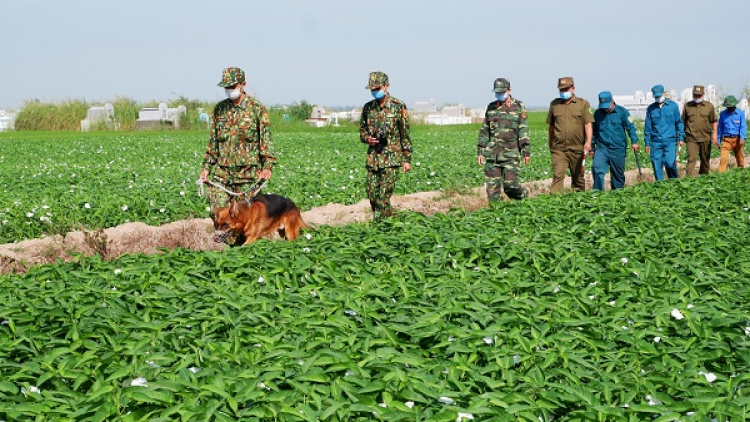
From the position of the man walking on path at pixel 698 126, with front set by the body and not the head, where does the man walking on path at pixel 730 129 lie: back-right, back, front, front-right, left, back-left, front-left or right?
back-left

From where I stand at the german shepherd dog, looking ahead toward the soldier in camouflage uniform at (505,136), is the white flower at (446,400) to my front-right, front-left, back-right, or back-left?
back-right

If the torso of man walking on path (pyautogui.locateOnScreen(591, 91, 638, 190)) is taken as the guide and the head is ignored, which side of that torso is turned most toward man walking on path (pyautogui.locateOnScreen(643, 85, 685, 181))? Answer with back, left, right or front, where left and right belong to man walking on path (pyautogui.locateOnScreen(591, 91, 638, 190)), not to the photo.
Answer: back

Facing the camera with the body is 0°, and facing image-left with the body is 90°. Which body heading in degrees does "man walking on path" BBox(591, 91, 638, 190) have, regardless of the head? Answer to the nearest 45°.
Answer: approximately 45°

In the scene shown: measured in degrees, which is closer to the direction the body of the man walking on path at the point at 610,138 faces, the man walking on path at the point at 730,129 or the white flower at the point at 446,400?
the white flower

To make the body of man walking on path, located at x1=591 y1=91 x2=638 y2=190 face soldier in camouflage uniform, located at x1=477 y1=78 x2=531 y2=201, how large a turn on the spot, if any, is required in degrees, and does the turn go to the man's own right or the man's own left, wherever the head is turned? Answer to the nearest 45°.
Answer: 0° — they already face them

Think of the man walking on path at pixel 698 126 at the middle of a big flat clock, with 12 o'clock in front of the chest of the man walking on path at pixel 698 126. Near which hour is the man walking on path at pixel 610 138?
the man walking on path at pixel 610 138 is roughly at 1 o'clock from the man walking on path at pixel 698 126.

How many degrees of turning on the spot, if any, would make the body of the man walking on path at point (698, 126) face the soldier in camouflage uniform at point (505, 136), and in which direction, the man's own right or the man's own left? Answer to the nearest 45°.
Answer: approximately 45° to the man's own right

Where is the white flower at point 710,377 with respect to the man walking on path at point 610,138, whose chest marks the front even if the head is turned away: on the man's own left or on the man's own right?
on the man's own left

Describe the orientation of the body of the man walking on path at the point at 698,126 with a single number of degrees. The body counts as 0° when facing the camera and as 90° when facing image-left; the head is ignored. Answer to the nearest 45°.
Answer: approximately 0°

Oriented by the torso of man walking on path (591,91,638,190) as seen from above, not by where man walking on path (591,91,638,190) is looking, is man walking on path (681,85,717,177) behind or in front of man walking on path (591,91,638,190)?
behind
